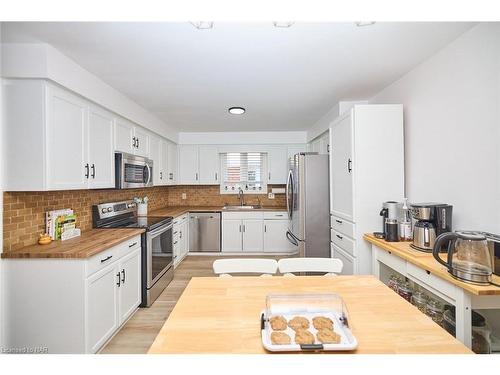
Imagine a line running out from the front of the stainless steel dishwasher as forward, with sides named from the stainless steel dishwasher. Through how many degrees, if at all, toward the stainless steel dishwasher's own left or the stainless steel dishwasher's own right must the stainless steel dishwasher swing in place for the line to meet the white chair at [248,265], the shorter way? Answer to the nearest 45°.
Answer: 0° — it already faces it

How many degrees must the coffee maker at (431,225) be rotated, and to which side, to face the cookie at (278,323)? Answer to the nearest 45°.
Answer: approximately 45° to its left

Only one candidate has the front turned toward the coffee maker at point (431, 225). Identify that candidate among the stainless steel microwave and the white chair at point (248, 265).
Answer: the stainless steel microwave

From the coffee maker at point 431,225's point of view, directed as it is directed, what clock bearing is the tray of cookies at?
The tray of cookies is roughly at 11 o'clock from the coffee maker.

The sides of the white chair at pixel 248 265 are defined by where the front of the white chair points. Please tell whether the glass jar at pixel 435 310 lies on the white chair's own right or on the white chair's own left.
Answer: on the white chair's own left

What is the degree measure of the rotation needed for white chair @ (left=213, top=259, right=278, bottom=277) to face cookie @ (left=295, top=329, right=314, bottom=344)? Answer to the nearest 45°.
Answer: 0° — it already faces it

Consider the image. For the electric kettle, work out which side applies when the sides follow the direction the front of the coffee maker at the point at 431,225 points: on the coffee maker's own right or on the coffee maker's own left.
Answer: on the coffee maker's own left
